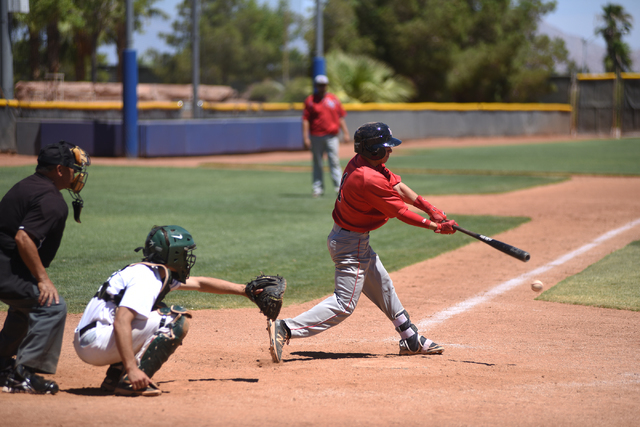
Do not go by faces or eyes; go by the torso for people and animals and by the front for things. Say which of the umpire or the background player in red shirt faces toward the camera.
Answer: the background player in red shirt

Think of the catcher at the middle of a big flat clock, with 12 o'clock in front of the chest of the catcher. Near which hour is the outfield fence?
The outfield fence is roughly at 9 o'clock from the catcher.

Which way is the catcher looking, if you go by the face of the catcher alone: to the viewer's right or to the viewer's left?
to the viewer's right

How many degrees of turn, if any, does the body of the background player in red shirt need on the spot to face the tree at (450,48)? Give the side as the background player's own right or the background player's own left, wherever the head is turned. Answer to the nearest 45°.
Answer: approximately 180°

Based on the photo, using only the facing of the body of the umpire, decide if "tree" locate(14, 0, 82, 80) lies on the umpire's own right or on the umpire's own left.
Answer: on the umpire's own left

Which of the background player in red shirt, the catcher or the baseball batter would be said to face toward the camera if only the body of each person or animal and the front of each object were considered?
the background player in red shirt

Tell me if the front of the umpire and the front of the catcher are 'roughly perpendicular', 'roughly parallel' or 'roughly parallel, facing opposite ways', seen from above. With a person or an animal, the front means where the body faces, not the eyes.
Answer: roughly parallel

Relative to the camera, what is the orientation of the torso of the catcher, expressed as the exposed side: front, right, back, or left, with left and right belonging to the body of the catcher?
right

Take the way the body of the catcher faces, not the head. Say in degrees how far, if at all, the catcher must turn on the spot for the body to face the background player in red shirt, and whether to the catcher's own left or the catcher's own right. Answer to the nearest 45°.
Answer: approximately 90° to the catcher's own left

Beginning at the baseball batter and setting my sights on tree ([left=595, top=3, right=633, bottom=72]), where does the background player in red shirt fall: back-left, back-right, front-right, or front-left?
front-left

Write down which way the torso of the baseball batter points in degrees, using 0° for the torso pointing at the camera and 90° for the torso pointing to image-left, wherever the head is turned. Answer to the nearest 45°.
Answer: approximately 270°

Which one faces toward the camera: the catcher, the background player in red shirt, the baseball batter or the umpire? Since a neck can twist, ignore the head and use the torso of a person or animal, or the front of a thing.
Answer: the background player in red shirt

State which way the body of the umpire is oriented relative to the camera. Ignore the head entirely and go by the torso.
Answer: to the viewer's right

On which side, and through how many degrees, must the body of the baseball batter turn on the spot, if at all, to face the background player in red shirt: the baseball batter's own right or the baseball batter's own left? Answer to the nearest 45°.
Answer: approximately 90° to the baseball batter's own left

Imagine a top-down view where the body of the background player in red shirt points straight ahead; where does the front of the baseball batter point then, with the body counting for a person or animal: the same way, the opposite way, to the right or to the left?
to the left

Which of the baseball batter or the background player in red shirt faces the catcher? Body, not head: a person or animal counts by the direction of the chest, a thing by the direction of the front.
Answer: the background player in red shirt

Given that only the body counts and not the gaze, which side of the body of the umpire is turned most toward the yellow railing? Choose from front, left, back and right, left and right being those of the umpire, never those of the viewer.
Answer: left

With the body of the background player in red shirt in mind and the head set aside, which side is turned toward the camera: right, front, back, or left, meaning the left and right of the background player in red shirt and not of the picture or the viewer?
front

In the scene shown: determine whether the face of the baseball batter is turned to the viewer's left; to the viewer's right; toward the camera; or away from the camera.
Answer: to the viewer's right
